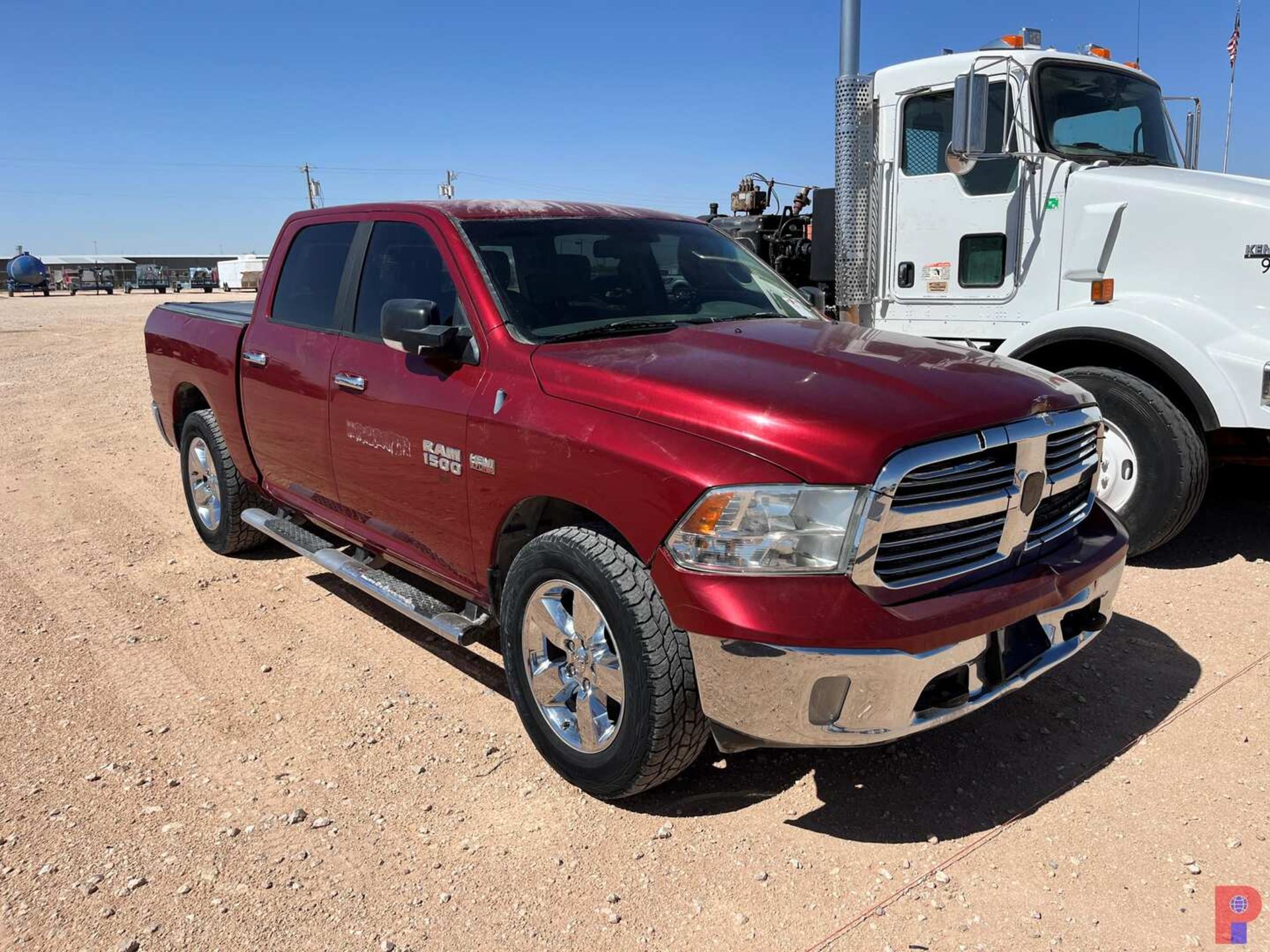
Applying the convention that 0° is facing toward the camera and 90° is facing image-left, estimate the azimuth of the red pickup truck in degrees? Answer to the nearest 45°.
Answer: approximately 315°

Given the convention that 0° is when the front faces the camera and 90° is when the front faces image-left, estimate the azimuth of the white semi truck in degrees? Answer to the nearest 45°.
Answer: approximately 315°

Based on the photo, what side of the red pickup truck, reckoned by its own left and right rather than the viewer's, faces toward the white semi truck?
left
